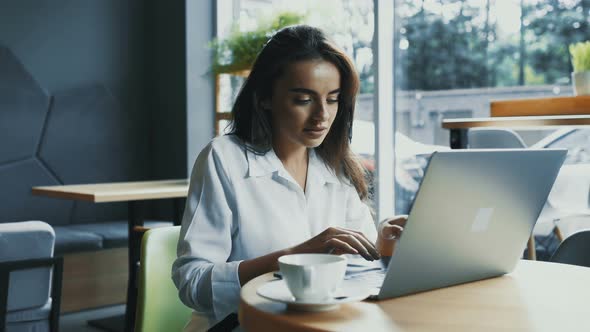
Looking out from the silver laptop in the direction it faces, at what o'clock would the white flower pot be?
The white flower pot is roughly at 2 o'clock from the silver laptop.

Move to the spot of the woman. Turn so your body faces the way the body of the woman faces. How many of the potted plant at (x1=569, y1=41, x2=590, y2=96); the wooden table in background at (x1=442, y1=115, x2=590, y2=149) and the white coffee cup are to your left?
2

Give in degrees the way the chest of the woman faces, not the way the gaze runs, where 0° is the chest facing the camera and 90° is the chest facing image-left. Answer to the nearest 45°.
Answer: approximately 315°

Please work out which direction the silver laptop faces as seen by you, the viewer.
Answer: facing away from the viewer and to the left of the viewer

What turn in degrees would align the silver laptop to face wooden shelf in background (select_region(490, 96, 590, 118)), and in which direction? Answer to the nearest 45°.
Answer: approximately 45° to its right

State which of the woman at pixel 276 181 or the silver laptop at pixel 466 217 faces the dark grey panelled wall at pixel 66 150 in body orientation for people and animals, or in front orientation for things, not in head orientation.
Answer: the silver laptop

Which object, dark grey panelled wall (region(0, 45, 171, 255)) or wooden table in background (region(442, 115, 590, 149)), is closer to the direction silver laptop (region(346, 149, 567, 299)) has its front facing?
the dark grey panelled wall

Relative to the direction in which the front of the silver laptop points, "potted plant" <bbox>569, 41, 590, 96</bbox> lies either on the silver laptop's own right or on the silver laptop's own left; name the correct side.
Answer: on the silver laptop's own right

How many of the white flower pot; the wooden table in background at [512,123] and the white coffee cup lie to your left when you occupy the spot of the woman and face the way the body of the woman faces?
2
